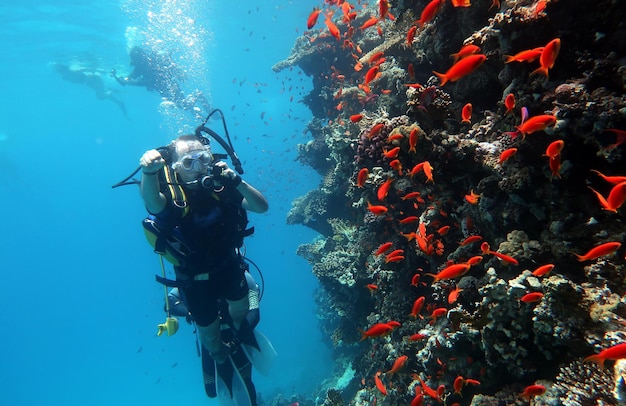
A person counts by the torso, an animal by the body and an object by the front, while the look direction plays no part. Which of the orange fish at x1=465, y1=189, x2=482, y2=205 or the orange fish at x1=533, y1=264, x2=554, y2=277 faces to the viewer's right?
the orange fish at x1=533, y1=264, x2=554, y2=277

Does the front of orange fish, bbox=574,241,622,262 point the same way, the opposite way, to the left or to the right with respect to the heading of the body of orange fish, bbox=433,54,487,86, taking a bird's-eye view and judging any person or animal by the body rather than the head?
the same way

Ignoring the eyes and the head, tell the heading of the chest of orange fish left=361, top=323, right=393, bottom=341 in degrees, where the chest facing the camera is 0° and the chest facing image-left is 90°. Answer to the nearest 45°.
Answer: approximately 270°

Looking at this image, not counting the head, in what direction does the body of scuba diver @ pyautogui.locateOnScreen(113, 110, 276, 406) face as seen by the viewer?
toward the camera

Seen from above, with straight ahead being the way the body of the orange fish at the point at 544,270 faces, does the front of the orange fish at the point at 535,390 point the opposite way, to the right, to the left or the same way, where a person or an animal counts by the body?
the same way

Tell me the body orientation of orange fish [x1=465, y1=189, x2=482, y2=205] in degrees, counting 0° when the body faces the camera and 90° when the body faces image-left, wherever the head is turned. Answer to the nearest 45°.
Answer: approximately 90°

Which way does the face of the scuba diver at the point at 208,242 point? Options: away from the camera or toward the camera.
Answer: toward the camera

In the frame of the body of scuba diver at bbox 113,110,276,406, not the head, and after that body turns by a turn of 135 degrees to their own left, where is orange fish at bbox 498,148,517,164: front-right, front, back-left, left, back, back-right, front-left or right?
right

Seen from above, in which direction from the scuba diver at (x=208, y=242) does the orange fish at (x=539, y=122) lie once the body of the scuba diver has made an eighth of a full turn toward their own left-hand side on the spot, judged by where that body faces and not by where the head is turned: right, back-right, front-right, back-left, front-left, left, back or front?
front
